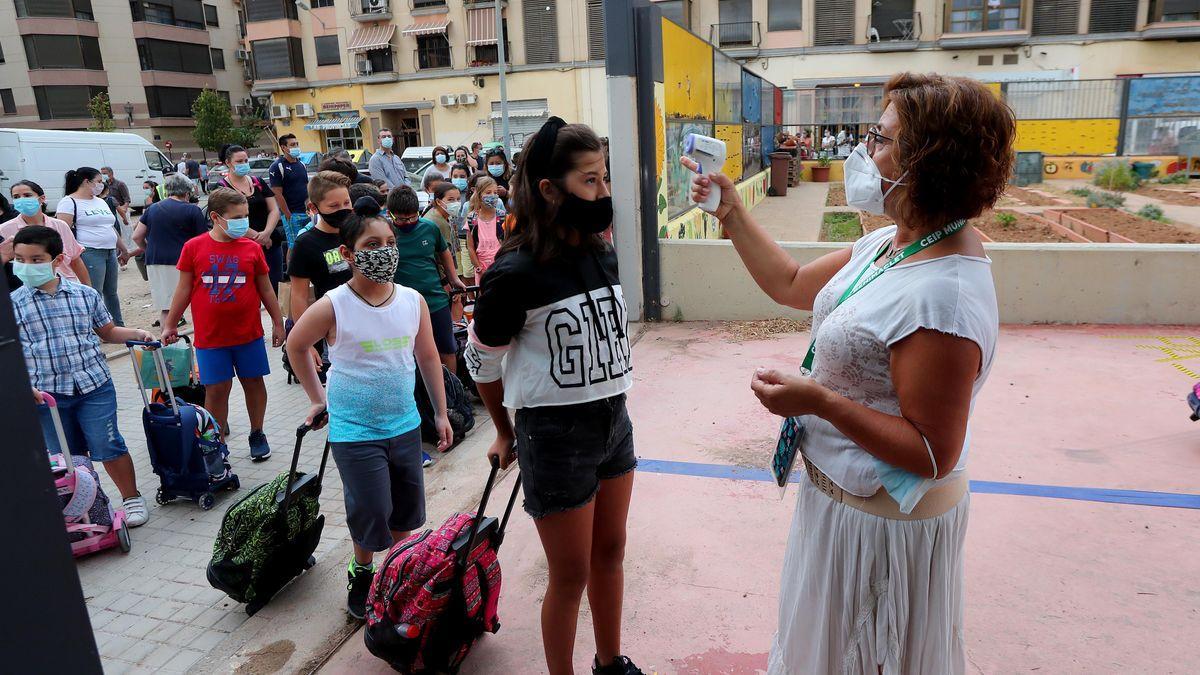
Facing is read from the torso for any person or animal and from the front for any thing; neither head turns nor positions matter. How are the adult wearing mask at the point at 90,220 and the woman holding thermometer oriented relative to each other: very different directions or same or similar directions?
very different directions

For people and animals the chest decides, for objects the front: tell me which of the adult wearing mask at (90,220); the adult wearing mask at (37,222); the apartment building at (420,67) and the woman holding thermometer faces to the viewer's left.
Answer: the woman holding thermometer

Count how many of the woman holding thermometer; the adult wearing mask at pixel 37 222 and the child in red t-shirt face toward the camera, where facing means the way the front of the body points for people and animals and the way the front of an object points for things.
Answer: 2

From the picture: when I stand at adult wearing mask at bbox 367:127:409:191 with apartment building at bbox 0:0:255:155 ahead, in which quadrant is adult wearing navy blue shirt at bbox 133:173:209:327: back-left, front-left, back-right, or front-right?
back-left

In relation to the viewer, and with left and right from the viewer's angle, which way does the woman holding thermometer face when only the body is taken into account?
facing to the left of the viewer

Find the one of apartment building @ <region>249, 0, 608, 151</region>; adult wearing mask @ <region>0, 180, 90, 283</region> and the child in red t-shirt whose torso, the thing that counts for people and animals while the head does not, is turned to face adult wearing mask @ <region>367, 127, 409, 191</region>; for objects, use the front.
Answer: the apartment building

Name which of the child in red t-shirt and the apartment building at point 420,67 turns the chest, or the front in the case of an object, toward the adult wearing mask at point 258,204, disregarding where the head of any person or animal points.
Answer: the apartment building

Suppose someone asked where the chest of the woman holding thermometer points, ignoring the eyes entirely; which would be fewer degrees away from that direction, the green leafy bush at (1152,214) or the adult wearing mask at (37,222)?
the adult wearing mask

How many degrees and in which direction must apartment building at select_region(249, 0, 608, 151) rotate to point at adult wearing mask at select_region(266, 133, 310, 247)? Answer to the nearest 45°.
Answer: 0° — it already faces them

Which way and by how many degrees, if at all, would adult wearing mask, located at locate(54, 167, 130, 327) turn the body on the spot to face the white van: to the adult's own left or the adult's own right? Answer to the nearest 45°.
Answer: approximately 135° to the adult's own left

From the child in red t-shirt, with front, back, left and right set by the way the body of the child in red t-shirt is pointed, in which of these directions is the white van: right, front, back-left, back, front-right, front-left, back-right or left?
back

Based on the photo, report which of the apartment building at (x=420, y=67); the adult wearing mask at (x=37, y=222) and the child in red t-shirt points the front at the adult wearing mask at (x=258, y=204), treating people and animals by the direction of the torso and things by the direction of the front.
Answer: the apartment building

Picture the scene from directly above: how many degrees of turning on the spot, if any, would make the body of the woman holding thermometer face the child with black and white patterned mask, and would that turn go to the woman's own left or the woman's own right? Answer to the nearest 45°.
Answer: approximately 45° to the woman's own right
